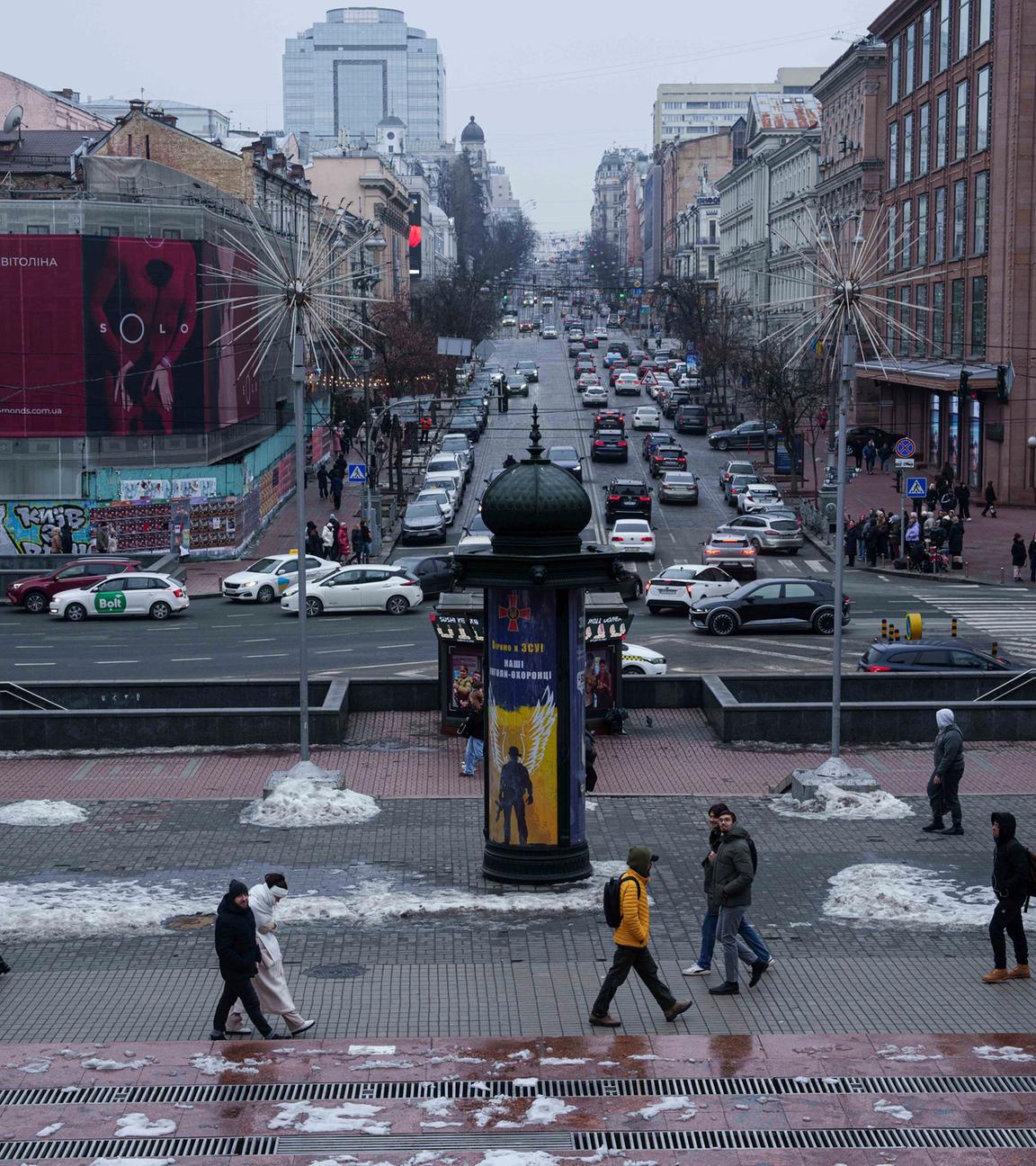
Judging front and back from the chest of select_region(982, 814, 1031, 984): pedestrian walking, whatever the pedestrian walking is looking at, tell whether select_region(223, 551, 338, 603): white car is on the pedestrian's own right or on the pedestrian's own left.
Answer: on the pedestrian's own right

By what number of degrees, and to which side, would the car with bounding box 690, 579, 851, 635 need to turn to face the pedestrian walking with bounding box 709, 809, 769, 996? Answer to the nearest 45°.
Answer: approximately 90° to its left

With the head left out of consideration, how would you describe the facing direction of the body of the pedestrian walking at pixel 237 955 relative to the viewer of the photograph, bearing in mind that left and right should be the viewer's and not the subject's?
facing to the right of the viewer

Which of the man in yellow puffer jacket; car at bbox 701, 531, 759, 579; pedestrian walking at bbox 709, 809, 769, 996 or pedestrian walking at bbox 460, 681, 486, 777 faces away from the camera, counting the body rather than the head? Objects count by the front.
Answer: the car

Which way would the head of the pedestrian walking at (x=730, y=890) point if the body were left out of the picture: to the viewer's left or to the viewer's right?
to the viewer's left

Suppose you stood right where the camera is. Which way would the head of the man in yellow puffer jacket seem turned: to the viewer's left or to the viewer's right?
to the viewer's right

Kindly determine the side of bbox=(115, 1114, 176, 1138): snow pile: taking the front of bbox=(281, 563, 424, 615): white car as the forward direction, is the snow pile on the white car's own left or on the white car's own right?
on the white car's own left

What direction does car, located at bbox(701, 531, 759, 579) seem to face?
away from the camera

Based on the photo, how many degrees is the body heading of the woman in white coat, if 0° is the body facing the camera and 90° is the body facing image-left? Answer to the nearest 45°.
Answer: approximately 270°

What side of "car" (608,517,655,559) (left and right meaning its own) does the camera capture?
back

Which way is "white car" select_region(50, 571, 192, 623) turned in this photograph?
to the viewer's left
